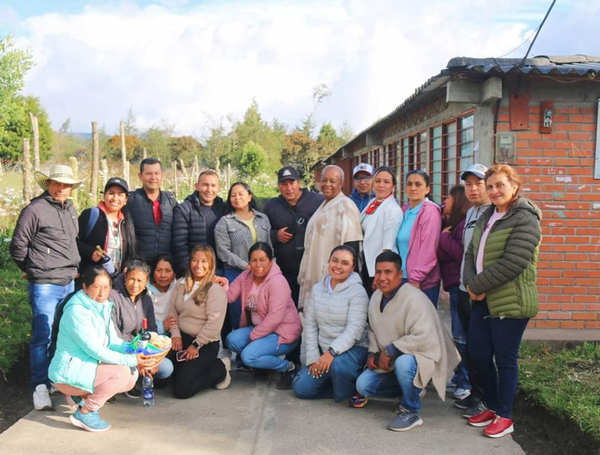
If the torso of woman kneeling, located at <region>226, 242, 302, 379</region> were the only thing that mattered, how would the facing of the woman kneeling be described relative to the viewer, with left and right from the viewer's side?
facing the viewer and to the left of the viewer

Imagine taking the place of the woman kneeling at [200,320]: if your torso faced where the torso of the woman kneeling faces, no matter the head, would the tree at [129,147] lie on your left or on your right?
on your right

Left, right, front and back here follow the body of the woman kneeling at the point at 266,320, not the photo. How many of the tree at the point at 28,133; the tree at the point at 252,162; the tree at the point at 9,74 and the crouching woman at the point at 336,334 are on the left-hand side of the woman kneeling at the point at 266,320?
1

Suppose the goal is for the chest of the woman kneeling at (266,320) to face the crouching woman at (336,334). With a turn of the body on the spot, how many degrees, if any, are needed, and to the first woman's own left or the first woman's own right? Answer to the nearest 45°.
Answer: approximately 90° to the first woman's own left

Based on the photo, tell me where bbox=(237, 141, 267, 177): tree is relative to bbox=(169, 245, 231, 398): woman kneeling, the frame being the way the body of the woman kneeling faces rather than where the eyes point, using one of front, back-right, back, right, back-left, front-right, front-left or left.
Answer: back-right

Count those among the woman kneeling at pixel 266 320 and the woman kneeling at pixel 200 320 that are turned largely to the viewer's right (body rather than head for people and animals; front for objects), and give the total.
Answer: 0

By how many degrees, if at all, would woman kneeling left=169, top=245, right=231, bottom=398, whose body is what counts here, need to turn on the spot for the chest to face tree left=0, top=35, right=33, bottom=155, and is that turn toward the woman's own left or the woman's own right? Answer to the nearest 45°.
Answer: approximately 90° to the woman's own right

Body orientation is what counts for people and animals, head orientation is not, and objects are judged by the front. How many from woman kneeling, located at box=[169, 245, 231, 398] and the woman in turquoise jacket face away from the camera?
0

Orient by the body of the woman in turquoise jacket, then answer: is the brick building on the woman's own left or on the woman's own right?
on the woman's own left

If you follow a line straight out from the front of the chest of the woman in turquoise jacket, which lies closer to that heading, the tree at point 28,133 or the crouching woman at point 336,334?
the crouching woman
